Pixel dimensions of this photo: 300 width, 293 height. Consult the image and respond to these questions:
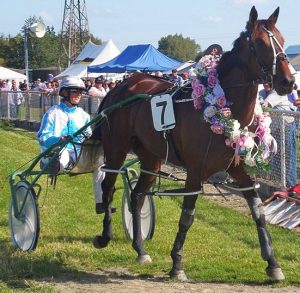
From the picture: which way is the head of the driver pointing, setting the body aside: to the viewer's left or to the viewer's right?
to the viewer's right

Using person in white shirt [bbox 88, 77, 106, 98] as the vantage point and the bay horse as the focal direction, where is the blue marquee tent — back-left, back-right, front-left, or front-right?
back-left

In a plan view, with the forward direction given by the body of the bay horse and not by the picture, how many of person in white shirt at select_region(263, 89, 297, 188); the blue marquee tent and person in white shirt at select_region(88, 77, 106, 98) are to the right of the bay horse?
0

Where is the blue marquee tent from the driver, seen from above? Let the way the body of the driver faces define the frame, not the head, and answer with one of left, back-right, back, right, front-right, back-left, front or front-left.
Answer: back-left

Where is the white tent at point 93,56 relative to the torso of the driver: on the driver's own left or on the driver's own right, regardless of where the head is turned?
on the driver's own left

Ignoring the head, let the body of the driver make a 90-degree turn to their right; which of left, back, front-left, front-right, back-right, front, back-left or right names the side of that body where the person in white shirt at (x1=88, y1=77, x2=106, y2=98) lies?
back-right

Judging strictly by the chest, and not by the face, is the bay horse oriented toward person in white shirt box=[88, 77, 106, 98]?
no

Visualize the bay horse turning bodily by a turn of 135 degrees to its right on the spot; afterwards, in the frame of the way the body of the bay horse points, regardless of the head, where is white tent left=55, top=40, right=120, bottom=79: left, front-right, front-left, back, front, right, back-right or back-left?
right

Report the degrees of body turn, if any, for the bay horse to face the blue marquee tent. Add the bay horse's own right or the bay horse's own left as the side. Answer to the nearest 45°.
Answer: approximately 135° to the bay horse's own left

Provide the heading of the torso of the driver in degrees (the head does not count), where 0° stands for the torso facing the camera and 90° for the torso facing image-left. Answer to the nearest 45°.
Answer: approximately 315°

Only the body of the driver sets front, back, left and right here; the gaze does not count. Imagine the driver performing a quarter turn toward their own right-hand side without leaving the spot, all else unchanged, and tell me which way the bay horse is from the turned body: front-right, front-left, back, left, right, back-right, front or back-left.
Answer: left
